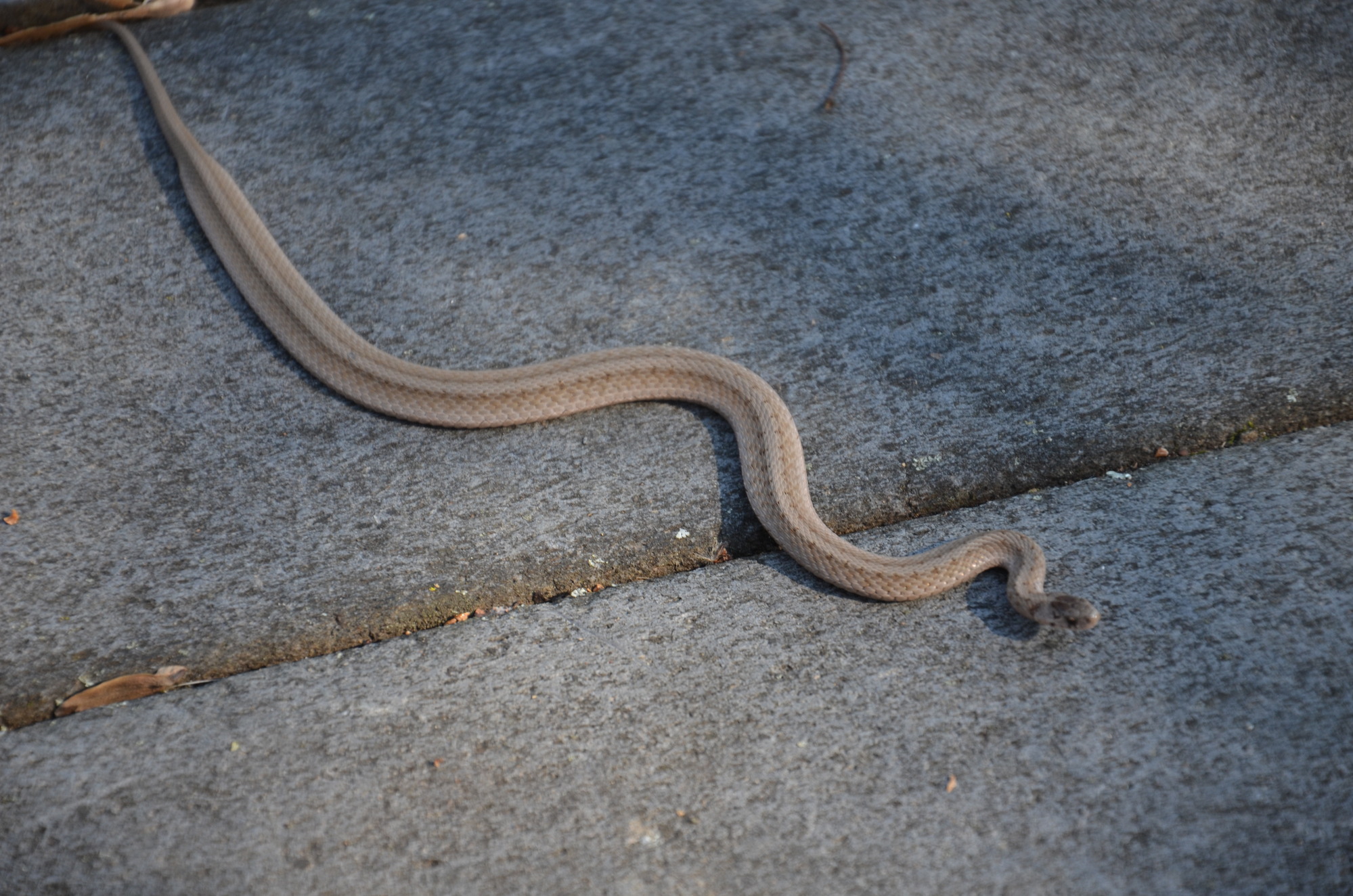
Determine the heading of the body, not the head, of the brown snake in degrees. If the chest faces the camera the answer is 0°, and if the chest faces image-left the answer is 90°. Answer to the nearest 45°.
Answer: approximately 315°

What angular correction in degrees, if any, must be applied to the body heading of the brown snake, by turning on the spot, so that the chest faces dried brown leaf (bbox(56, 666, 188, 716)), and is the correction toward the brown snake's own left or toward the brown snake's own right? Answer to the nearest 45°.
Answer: approximately 90° to the brown snake's own right

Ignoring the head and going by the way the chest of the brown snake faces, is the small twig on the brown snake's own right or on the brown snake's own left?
on the brown snake's own left
